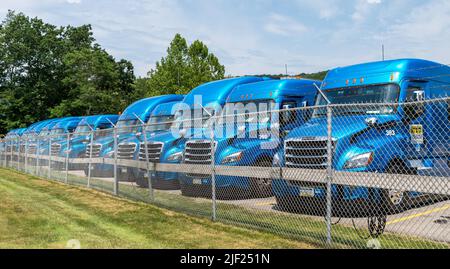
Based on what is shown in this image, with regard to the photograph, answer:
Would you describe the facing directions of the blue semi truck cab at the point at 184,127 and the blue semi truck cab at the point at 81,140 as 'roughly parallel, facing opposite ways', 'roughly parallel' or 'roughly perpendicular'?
roughly parallel

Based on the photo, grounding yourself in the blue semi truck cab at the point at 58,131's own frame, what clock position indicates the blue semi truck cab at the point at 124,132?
the blue semi truck cab at the point at 124,132 is roughly at 10 o'clock from the blue semi truck cab at the point at 58,131.

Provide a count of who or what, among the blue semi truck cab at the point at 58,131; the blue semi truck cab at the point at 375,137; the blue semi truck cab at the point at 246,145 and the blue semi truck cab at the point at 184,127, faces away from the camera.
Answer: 0

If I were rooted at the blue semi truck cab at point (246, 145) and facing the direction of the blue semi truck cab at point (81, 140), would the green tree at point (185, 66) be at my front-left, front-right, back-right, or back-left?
front-right

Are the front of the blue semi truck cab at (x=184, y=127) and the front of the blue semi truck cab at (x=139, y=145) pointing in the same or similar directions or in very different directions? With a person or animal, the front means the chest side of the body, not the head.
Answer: same or similar directions

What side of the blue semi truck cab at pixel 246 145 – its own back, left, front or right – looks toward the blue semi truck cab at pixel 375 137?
left

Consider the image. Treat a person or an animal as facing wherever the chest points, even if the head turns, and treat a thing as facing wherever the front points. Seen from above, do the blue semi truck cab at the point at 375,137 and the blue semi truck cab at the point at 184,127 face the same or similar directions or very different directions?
same or similar directions

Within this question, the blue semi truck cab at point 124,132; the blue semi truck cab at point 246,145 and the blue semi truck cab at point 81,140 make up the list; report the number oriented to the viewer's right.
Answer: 0

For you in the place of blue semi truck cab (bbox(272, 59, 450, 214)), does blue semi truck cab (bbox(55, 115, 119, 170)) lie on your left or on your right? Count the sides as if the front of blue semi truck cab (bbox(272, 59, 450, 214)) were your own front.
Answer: on your right

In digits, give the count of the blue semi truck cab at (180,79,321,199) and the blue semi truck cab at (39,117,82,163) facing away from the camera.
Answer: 0

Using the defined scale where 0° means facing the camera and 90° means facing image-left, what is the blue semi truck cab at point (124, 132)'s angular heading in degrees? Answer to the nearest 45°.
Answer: approximately 45°
